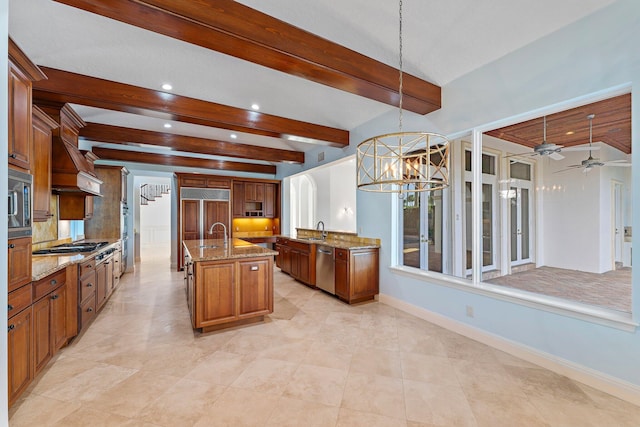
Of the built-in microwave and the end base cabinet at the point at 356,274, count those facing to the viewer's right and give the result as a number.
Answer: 1

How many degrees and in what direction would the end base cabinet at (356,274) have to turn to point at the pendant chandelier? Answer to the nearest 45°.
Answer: approximately 45° to its left

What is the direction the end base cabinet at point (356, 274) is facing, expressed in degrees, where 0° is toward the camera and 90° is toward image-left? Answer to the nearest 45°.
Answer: approximately 45°

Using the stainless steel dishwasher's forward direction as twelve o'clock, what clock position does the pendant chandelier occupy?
The pendant chandelier is roughly at 10 o'clock from the stainless steel dishwasher.

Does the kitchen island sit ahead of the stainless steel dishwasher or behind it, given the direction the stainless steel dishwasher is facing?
ahead

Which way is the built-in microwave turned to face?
to the viewer's right

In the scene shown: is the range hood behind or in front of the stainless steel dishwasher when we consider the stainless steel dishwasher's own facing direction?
in front

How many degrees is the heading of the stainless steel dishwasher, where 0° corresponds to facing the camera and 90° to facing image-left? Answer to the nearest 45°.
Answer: approximately 45°

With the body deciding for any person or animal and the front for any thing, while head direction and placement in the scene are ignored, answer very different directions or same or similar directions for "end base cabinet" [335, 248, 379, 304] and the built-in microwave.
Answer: very different directions
